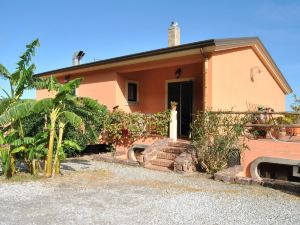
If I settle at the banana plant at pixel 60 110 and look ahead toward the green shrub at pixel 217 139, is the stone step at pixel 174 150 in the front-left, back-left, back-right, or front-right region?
front-left

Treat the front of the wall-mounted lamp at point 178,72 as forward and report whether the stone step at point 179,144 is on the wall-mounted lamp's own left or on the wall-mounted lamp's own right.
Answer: on the wall-mounted lamp's own left

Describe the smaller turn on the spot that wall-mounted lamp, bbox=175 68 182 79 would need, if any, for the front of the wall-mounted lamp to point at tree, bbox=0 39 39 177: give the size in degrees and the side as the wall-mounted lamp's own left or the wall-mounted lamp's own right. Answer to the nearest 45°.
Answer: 0° — it already faces it

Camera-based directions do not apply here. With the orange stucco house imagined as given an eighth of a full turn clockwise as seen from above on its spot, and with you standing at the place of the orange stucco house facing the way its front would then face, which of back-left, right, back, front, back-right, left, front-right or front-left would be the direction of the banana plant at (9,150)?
front-left

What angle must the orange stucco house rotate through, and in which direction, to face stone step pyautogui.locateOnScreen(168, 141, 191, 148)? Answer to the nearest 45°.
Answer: approximately 45° to its left

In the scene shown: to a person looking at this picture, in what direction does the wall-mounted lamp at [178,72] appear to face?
facing the viewer and to the left of the viewer

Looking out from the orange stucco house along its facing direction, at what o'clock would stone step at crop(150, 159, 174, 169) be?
The stone step is roughly at 11 o'clock from the orange stucco house.

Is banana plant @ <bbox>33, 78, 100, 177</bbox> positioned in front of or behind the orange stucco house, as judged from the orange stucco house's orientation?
in front

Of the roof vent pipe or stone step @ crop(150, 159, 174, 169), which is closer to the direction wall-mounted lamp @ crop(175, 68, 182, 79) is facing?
the stone step
